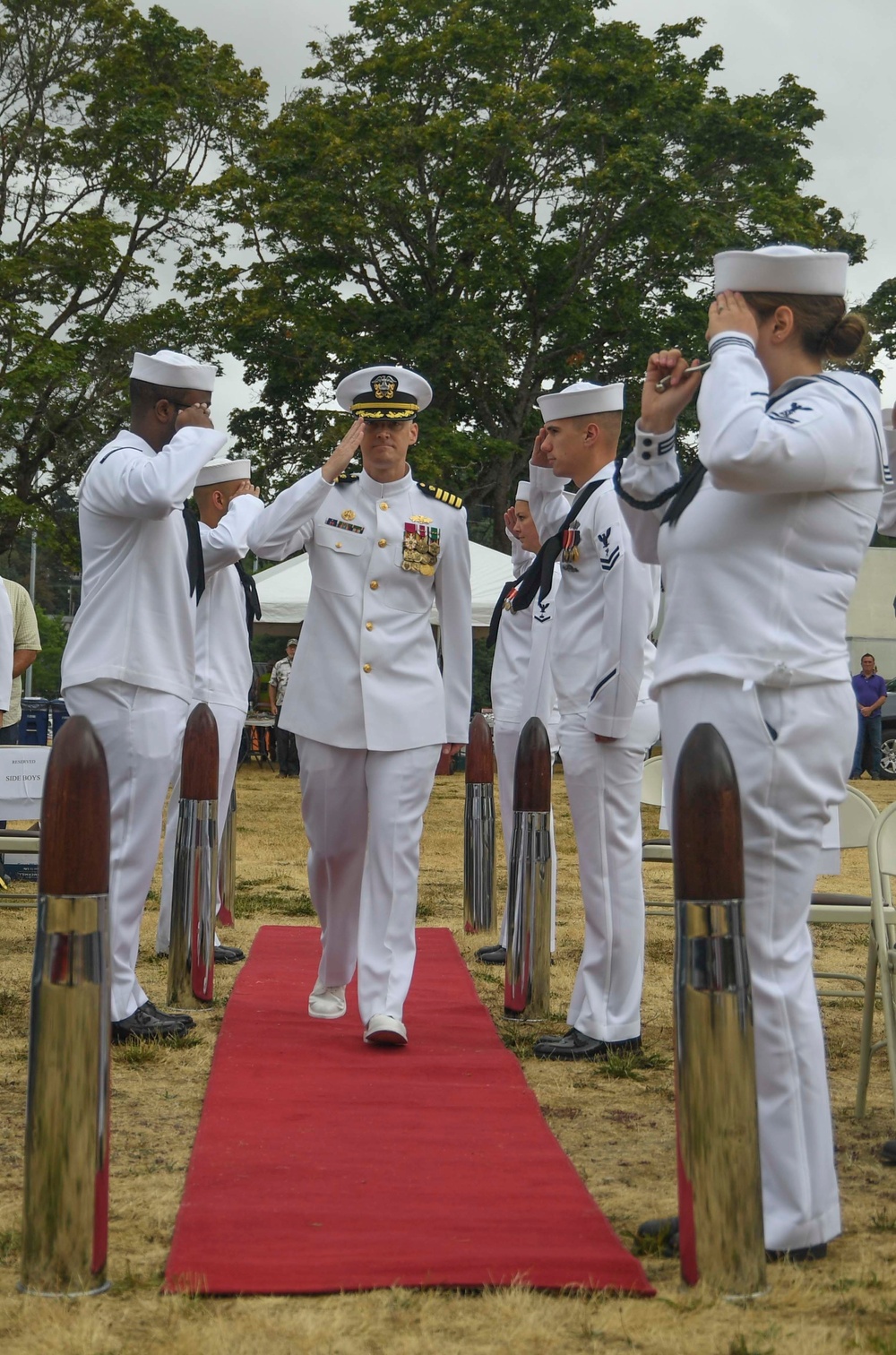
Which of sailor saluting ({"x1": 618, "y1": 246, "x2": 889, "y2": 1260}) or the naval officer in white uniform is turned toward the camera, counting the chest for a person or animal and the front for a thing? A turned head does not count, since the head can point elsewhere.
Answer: the naval officer in white uniform

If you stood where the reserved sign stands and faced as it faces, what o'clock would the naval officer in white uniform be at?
The naval officer in white uniform is roughly at 11 o'clock from the reserved sign.

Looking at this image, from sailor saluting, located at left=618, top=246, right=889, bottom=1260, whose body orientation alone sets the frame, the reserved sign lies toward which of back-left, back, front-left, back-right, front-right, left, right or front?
front-right

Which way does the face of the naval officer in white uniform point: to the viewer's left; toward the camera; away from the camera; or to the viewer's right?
toward the camera

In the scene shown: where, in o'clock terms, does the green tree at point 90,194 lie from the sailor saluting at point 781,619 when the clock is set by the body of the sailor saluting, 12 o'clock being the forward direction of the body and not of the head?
The green tree is roughly at 2 o'clock from the sailor saluting.

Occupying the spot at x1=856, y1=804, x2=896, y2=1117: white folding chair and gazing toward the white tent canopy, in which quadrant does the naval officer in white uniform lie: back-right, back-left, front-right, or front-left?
front-left

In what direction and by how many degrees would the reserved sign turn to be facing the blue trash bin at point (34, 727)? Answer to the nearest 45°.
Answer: approximately 180°

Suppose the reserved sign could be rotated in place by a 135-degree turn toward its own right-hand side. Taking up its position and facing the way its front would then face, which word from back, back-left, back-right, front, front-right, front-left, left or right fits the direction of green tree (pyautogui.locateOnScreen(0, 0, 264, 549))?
front-right

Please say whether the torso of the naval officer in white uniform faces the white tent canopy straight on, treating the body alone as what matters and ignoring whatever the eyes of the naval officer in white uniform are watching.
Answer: no

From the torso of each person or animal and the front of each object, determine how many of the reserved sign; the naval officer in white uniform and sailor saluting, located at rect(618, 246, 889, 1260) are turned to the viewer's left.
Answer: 1

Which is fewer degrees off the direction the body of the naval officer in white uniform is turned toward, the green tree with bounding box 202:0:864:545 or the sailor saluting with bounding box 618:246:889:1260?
the sailor saluting

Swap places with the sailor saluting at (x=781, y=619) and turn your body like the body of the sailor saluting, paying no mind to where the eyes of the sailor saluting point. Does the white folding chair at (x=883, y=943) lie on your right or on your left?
on your right

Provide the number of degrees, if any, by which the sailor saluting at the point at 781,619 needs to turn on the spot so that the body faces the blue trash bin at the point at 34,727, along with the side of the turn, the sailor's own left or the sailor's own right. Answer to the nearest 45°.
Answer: approximately 45° to the sailor's own right

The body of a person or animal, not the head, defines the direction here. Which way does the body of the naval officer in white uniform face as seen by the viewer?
toward the camera

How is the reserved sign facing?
toward the camera

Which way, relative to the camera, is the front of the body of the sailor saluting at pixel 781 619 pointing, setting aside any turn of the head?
to the viewer's left

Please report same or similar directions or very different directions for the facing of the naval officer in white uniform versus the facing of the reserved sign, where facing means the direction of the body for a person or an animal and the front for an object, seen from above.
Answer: same or similar directions
